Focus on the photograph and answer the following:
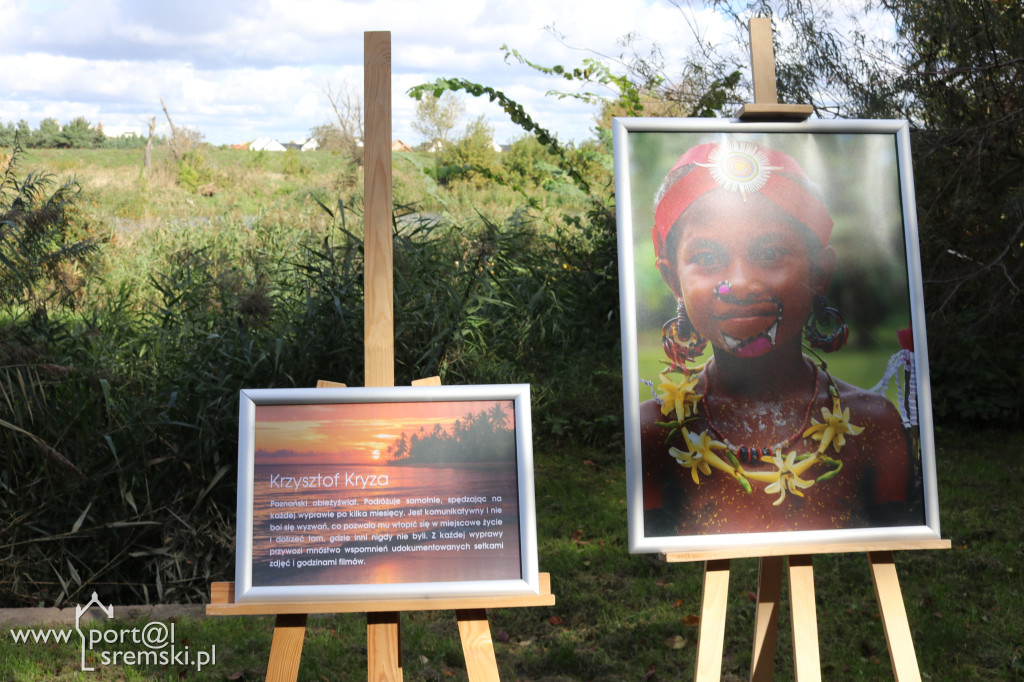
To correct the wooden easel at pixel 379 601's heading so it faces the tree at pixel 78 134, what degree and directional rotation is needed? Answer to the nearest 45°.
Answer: approximately 180°

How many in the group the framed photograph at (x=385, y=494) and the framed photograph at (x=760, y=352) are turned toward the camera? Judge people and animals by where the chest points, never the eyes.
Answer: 2

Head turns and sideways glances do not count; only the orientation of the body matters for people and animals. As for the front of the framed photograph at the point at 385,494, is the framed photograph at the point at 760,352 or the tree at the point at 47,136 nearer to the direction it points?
the framed photograph

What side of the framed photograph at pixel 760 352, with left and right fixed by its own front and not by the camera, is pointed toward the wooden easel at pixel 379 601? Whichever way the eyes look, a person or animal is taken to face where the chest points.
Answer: right

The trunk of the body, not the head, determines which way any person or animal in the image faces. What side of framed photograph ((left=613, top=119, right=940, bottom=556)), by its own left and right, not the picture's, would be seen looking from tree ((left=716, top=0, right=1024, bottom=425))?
back

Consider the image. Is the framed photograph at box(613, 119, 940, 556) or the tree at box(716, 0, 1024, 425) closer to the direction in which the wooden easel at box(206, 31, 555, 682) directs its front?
the framed photograph

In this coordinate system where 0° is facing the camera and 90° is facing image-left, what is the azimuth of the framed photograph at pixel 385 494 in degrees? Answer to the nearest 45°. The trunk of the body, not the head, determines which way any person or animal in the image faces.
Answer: approximately 0°

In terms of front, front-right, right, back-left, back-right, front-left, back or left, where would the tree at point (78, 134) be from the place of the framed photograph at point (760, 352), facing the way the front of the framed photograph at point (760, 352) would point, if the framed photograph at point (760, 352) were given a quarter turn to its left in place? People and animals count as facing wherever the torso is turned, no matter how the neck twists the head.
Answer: back-left

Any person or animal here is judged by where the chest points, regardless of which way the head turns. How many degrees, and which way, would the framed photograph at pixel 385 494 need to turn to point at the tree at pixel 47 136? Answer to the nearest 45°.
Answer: approximately 135° to its right

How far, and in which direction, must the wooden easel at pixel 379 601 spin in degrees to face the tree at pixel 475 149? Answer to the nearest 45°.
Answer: approximately 180°

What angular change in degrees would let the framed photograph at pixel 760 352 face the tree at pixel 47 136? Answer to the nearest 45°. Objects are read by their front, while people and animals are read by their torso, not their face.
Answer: approximately 135° to its right

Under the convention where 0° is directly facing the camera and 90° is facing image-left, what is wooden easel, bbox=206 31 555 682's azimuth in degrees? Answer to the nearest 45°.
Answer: approximately 0°

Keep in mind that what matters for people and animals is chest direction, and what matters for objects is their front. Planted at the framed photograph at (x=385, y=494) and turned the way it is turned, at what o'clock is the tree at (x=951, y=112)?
The tree is roughly at 8 o'clock from the framed photograph.

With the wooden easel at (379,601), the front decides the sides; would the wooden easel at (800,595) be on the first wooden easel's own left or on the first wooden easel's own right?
on the first wooden easel's own left

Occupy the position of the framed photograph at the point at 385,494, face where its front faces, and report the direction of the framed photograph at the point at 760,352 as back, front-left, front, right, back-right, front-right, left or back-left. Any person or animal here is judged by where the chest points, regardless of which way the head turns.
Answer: left

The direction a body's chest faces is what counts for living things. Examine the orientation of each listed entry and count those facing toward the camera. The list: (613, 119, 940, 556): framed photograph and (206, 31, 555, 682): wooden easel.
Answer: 2

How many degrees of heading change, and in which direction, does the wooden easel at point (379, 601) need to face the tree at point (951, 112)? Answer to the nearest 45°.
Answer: approximately 135° to its left
